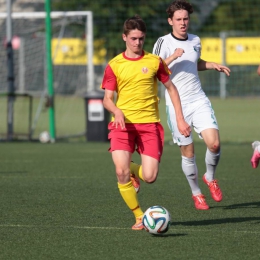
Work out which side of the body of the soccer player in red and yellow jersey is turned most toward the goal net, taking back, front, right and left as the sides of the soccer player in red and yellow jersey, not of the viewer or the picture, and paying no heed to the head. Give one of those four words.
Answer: back

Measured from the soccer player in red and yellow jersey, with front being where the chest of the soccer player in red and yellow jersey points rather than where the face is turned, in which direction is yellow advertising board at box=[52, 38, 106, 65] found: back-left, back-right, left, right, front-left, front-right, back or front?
back

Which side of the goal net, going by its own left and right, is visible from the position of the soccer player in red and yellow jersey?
front

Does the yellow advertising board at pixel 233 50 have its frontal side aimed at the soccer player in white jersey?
yes

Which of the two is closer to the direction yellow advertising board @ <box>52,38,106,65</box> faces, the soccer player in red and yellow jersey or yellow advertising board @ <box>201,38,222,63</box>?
the soccer player in red and yellow jersey

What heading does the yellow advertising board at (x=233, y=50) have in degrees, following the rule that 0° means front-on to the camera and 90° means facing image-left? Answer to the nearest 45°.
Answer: approximately 0°

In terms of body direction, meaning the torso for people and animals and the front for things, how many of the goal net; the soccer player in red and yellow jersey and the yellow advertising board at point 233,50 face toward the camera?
3

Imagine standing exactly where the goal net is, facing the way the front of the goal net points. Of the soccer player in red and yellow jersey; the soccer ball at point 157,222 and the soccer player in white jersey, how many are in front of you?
3

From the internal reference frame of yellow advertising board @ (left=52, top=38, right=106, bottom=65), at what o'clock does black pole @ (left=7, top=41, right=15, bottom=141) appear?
The black pole is roughly at 1 o'clock from the yellow advertising board.

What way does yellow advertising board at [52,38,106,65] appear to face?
toward the camera

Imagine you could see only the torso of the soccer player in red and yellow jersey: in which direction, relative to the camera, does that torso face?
toward the camera

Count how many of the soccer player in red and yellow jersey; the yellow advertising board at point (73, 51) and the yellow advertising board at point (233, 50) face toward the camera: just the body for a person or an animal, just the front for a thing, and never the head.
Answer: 3
